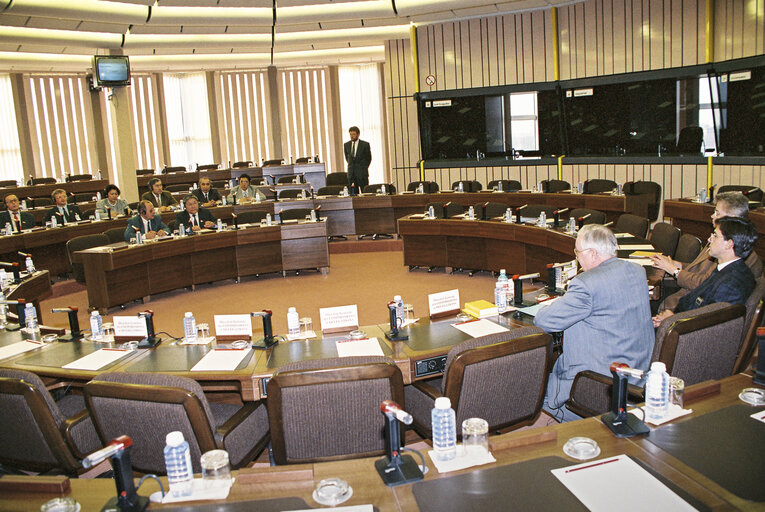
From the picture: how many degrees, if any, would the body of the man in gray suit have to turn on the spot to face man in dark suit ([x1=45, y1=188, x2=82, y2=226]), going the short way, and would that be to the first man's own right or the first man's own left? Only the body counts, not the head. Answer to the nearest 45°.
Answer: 0° — they already face them

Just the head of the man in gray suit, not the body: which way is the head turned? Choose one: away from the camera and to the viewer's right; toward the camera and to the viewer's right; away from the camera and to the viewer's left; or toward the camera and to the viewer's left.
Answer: away from the camera and to the viewer's left

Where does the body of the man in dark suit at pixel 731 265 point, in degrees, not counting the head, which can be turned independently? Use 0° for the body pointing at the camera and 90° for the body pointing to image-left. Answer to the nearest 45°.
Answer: approximately 90°

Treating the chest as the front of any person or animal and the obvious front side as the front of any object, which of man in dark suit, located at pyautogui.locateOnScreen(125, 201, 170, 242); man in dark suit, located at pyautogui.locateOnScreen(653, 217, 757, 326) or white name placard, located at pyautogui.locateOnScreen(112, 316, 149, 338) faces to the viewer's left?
man in dark suit, located at pyautogui.locateOnScreen(653, 217, 757, 326)
